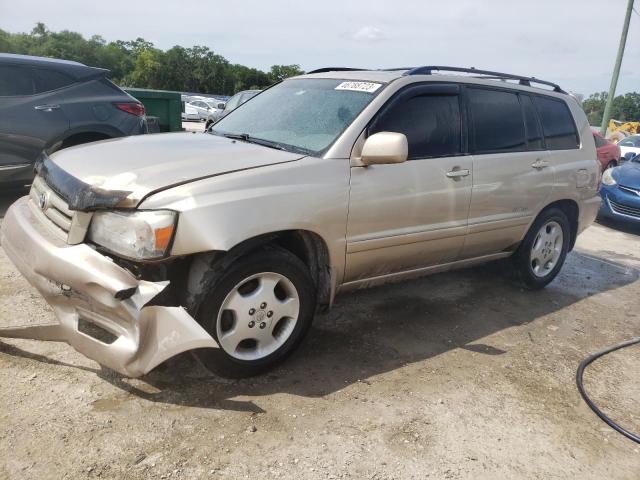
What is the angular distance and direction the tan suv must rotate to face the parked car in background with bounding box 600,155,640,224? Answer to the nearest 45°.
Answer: approximately 180°

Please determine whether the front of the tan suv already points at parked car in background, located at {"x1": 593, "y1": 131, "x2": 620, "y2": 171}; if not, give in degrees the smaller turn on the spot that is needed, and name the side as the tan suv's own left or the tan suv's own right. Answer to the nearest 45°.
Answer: approximately 180°

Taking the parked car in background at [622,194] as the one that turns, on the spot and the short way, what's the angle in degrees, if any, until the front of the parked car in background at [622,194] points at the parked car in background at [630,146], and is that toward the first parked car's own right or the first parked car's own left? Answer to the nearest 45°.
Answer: approximately 135° to the first parked car's own right

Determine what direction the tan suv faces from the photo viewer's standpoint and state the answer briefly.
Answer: facing the viewer and to the left of the viewer

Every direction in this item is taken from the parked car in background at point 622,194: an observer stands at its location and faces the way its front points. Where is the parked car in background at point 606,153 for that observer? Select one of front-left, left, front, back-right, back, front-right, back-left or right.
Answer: back-right

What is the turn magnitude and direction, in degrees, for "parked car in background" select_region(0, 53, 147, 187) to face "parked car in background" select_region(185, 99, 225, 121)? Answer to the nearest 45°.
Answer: approximately 90° to its right

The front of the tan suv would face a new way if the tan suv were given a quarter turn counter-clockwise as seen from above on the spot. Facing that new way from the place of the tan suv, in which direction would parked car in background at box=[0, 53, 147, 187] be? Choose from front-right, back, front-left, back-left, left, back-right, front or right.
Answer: back

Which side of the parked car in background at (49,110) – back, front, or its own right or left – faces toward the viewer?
left

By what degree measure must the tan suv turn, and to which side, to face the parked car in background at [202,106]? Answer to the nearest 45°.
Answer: approximately 135° to its right

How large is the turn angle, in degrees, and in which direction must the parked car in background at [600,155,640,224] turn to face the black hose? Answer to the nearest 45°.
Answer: approximately 45° to its left

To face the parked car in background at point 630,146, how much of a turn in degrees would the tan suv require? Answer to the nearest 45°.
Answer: approximately 180°

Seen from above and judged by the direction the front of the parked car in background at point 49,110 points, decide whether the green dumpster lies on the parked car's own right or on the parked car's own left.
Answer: on the parked car's own right

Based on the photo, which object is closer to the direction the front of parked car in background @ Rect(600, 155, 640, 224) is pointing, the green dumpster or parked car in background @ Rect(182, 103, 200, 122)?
the green dumpster
